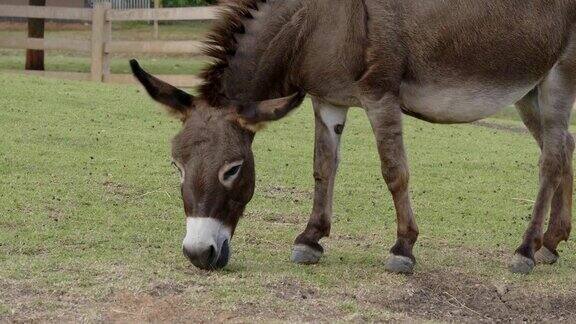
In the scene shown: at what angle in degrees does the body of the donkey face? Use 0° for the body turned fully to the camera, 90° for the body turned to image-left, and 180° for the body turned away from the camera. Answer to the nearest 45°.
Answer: approximately 90°

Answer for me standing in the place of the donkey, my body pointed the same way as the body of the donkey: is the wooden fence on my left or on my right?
on my right
